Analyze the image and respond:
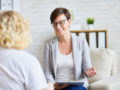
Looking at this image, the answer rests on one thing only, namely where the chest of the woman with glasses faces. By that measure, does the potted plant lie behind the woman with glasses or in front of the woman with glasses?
behind

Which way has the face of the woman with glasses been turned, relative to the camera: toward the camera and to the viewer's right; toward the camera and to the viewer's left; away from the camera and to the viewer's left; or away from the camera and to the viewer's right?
toward the camera and to the viewer's left

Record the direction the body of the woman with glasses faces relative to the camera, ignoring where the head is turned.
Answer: toward the camera

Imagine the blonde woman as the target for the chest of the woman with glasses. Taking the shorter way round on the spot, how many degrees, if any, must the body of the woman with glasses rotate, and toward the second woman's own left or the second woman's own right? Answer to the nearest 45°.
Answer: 0° — they already face them

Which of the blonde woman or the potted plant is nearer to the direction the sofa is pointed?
the blonde woman

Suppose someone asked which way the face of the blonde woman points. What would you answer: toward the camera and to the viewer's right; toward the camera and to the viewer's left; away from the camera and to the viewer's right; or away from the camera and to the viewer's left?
away from the camera and to the viewer's right

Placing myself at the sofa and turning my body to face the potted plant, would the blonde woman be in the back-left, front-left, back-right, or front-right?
back-left

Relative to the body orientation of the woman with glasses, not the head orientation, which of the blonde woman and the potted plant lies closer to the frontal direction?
the blonde woman

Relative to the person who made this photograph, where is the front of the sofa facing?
facing the viewer and to the left of the viewer
